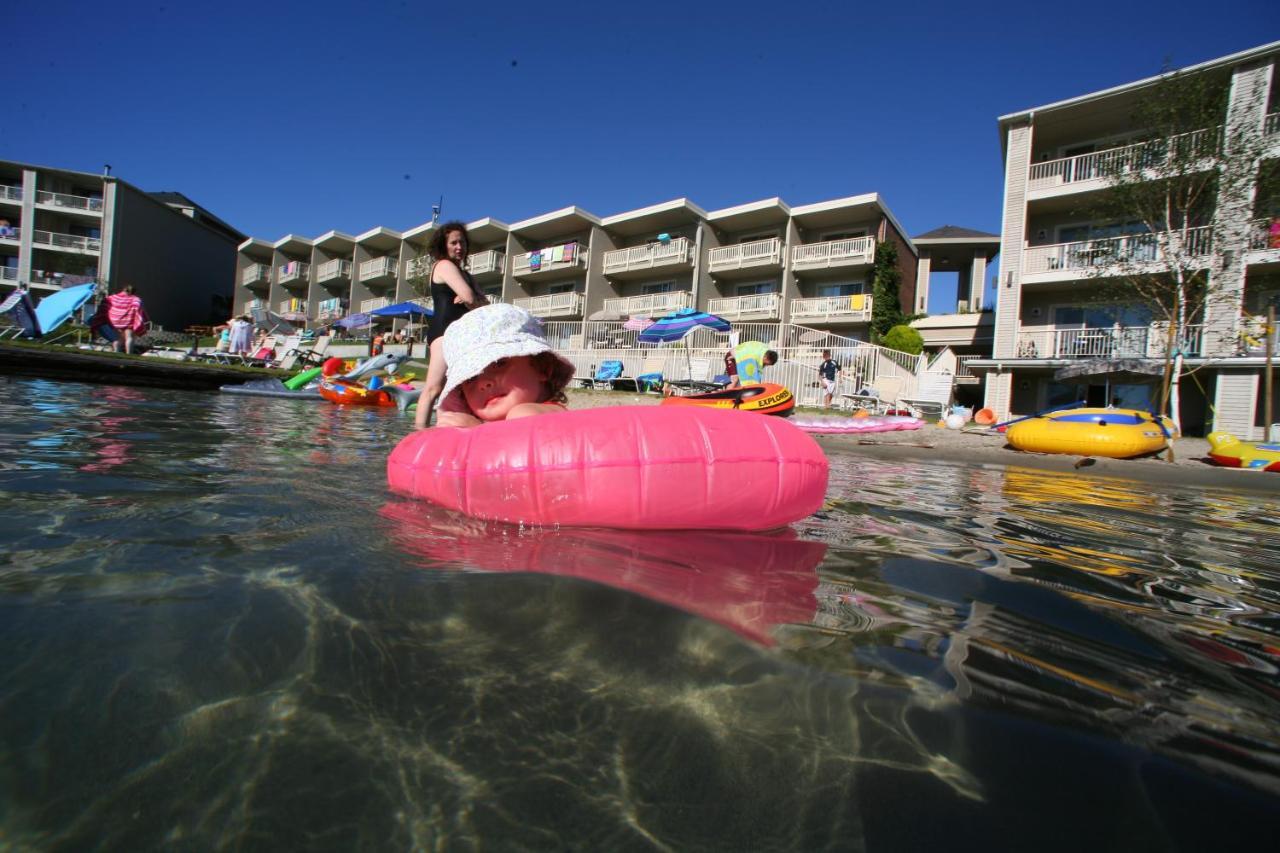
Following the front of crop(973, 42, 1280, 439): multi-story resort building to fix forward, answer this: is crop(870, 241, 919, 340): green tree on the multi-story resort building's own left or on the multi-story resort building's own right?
on the multi-story resort building's own right

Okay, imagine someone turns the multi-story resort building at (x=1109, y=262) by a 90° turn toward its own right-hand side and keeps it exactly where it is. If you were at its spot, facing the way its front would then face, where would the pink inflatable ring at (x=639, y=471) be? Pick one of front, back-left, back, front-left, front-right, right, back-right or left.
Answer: back-left

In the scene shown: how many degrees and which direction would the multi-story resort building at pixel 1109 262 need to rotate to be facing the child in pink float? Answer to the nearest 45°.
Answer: approximately 45° to its left

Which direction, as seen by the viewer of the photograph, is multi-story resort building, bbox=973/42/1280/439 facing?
facing the viewer and to the left of the viewer

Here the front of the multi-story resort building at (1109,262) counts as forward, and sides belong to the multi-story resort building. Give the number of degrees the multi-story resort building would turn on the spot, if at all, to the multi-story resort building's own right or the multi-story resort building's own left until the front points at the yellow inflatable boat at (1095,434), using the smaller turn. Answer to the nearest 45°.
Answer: approximately 45° to the multi-story resort building's own left

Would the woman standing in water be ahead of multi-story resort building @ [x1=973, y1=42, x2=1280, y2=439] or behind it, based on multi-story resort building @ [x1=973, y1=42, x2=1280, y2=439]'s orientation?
ahead

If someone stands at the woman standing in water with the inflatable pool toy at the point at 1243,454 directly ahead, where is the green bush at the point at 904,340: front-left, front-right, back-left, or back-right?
front-left

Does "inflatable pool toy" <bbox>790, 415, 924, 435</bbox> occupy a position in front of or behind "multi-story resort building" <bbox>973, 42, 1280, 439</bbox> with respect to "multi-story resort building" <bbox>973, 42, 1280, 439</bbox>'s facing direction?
in front

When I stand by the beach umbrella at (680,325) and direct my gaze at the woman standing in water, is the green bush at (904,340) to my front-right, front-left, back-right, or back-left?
back-left

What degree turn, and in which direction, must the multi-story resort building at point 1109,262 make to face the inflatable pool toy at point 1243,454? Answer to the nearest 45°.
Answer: approximately 45° to its left

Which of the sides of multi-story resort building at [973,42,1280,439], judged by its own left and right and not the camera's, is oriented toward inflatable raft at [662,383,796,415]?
front
